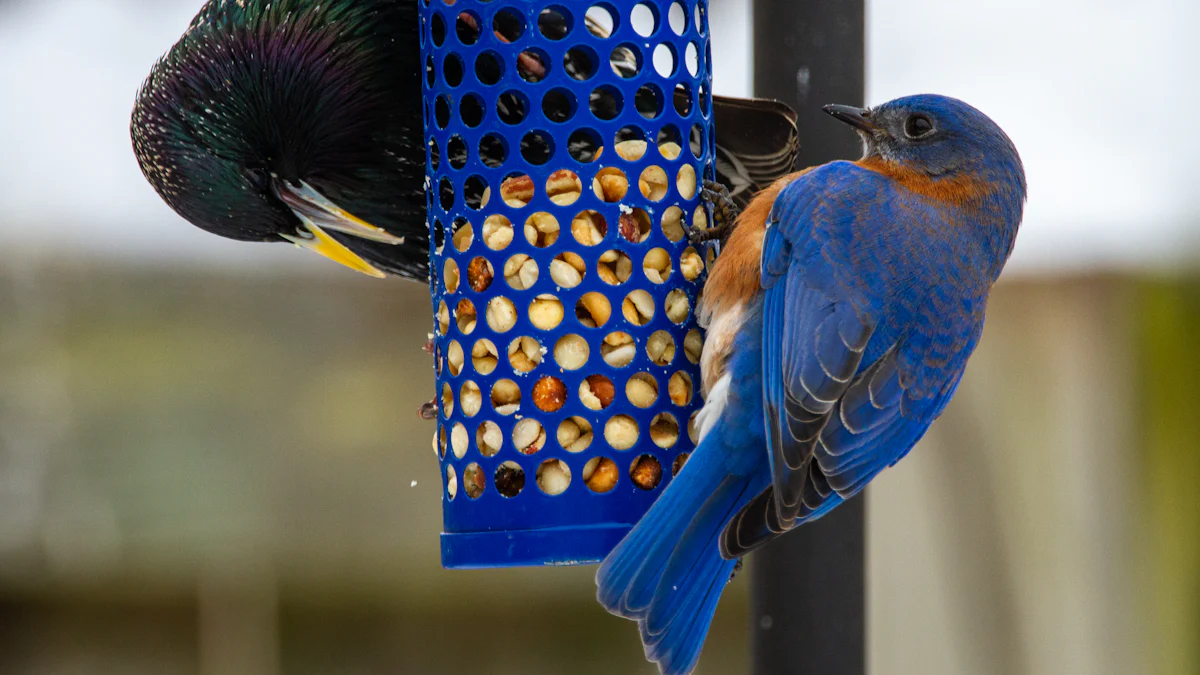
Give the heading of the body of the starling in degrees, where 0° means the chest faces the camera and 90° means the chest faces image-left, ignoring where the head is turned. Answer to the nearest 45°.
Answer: approximately 90°

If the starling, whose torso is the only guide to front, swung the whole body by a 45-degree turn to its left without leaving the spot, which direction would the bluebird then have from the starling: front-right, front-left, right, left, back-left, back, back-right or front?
left
